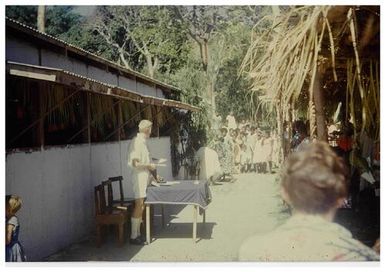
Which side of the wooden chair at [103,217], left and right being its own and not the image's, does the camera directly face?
right

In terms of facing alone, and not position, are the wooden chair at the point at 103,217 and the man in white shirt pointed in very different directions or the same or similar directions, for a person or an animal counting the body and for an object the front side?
same or similar directions

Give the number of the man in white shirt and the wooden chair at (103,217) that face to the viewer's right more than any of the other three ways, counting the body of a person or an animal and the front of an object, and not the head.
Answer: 2

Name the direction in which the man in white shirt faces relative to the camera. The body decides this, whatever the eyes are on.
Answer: to the viewer's right
